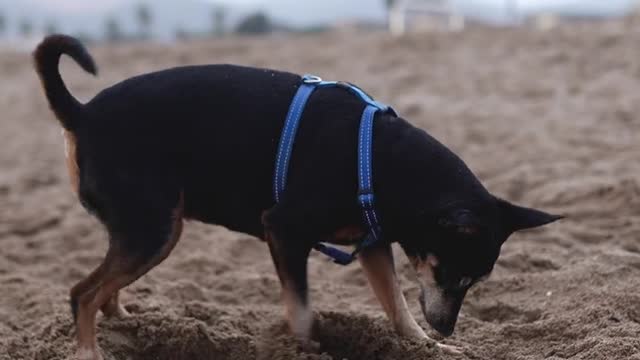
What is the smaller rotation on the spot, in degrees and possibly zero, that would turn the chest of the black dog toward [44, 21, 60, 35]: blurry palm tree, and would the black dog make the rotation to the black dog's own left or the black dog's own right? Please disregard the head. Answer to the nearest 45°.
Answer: approximately 90° to the black dog's own left

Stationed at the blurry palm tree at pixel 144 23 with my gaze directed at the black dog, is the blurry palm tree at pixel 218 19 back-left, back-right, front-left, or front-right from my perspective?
front-left

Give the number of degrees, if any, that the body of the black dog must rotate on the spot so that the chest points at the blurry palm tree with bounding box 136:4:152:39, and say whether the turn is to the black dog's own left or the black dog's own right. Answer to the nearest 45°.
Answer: approximately 90° to the black dog's own left

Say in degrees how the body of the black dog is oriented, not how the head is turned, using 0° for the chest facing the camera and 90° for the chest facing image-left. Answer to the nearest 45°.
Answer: approximately 270°

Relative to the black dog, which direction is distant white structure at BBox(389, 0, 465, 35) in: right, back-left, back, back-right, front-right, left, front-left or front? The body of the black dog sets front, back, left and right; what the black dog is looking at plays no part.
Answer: left

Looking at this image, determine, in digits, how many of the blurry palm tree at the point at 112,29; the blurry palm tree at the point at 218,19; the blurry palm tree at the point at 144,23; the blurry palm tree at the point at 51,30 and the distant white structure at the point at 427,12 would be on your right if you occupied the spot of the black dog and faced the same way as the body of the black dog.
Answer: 0

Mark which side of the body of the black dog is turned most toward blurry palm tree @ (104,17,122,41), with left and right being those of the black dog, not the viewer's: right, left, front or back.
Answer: left

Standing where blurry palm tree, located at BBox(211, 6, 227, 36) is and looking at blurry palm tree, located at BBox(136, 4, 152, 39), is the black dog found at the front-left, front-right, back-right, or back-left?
back-left

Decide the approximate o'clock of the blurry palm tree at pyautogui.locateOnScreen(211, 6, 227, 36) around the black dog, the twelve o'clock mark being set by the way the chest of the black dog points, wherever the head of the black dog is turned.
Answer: The blurry palm tree is roughly at 9 o'clock from the black dog.
